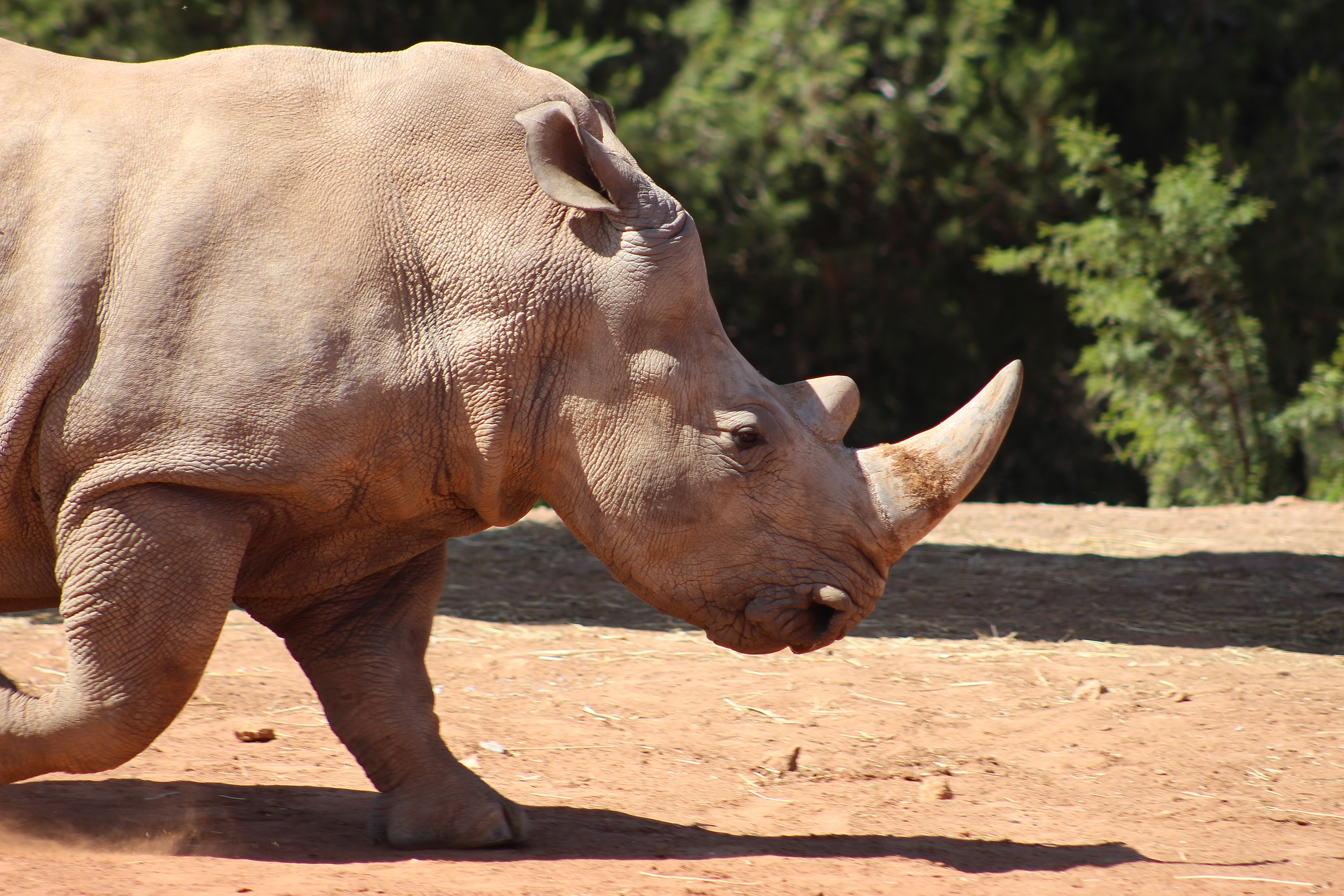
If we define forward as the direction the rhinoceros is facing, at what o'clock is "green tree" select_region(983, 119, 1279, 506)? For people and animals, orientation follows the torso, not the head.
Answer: The green tree is roughly at 10 o'clock from the rhinoceros.

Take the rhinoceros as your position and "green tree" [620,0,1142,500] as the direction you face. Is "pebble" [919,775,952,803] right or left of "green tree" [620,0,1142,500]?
right

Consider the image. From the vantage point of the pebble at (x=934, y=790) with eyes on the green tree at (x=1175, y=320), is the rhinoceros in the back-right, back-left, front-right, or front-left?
back-left

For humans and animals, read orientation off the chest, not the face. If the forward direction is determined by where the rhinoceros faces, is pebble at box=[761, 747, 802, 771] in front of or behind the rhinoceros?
in front

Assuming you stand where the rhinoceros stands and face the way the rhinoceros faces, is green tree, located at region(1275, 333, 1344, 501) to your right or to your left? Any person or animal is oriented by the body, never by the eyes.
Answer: on your left

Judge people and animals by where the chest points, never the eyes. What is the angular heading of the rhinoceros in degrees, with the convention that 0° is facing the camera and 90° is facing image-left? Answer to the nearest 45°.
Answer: approximately 270°
